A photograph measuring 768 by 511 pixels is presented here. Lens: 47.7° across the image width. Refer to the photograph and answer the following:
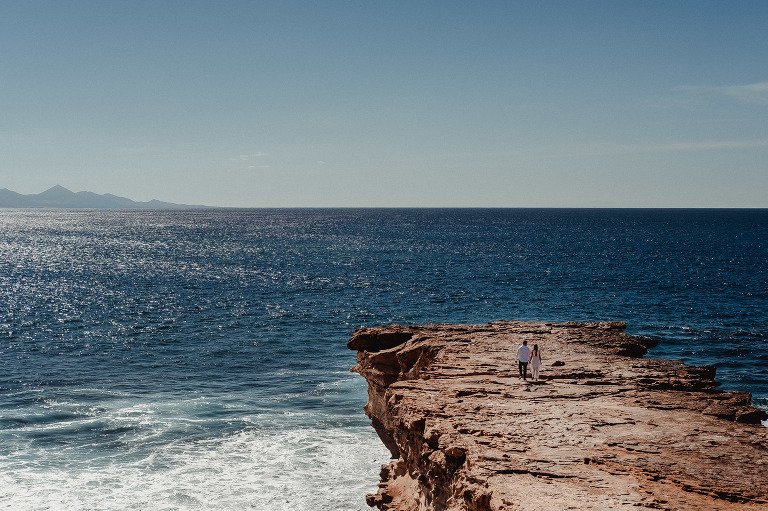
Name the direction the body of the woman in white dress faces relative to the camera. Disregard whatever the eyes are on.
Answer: away from the camera

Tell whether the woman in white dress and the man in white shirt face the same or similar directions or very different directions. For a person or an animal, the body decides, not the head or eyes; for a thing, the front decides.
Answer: same or similar directions

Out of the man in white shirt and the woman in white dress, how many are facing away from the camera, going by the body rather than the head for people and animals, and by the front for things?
2

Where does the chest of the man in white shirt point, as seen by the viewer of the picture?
away from the camera
